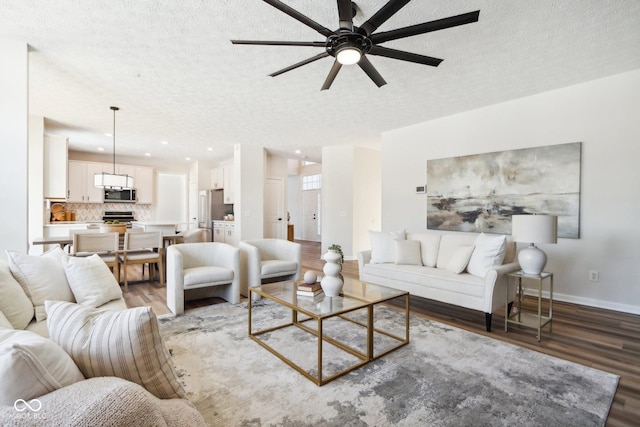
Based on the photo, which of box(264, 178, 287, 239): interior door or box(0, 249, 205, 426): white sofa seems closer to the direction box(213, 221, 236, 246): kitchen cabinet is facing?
the white sofa

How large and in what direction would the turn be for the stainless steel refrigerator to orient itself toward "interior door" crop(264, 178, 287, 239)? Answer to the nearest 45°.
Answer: approximately 90° to its left

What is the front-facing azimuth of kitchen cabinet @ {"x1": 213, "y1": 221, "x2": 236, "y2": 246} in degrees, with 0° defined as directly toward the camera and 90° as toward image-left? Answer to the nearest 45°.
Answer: approximately 45°

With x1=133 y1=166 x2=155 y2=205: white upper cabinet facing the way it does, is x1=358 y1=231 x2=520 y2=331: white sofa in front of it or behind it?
in front

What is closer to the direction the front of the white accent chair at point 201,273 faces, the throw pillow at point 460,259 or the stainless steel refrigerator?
the throw pillow

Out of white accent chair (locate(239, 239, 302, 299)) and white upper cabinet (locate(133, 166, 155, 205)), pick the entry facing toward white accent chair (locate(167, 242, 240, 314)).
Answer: the white upper cabinet

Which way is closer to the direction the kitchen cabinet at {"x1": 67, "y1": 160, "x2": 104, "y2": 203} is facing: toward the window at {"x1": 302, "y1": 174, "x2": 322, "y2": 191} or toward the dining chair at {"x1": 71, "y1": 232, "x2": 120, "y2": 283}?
the dining chair

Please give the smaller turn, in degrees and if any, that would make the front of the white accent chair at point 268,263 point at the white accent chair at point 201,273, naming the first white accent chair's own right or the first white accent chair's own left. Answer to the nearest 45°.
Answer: approximately 135° to the first white accent chair's own right

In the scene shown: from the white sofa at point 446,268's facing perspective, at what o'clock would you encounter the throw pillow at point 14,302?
The throw pillow is roughly at 12 o'clock from the white sofa.

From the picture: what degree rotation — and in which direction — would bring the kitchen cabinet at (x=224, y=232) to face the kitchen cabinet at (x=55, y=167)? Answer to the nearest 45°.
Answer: approximately 45° to its right

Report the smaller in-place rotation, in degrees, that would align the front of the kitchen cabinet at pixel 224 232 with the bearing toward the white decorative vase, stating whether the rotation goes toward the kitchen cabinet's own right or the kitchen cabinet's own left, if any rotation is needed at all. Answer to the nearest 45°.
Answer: approximately 45° to the kitchen cabinet's own left
